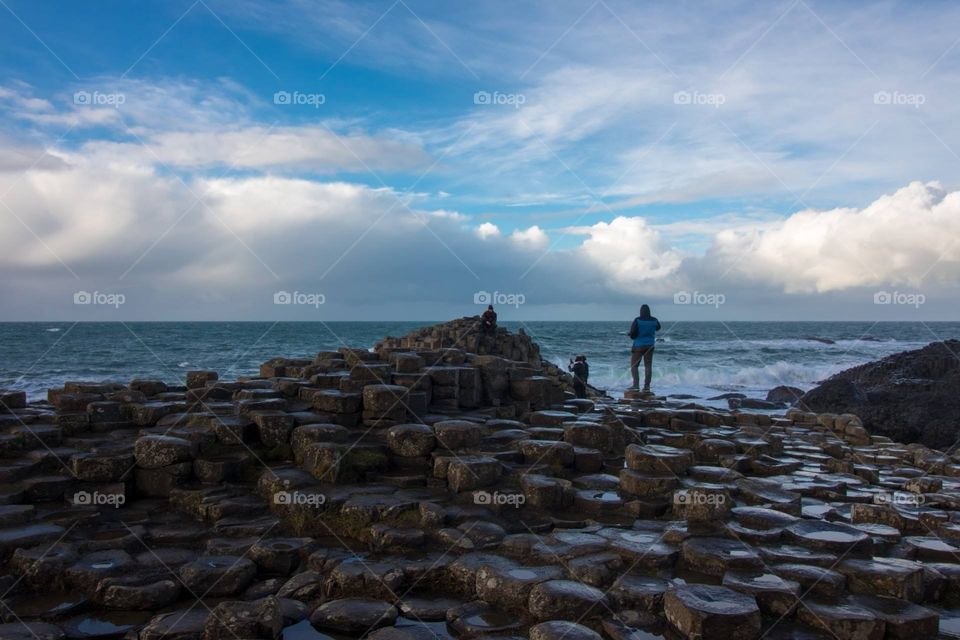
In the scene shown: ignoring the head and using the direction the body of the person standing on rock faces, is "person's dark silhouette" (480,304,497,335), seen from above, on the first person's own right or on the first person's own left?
on the first person's own left

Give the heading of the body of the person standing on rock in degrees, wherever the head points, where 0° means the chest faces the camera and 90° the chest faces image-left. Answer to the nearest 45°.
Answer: approximately 180°

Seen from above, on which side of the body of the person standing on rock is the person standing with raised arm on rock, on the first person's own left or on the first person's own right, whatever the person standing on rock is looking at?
on the first person's own left

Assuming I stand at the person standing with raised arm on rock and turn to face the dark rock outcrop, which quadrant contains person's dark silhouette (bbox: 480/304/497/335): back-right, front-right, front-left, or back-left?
back-left

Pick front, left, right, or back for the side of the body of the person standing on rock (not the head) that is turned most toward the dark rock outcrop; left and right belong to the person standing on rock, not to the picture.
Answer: right
